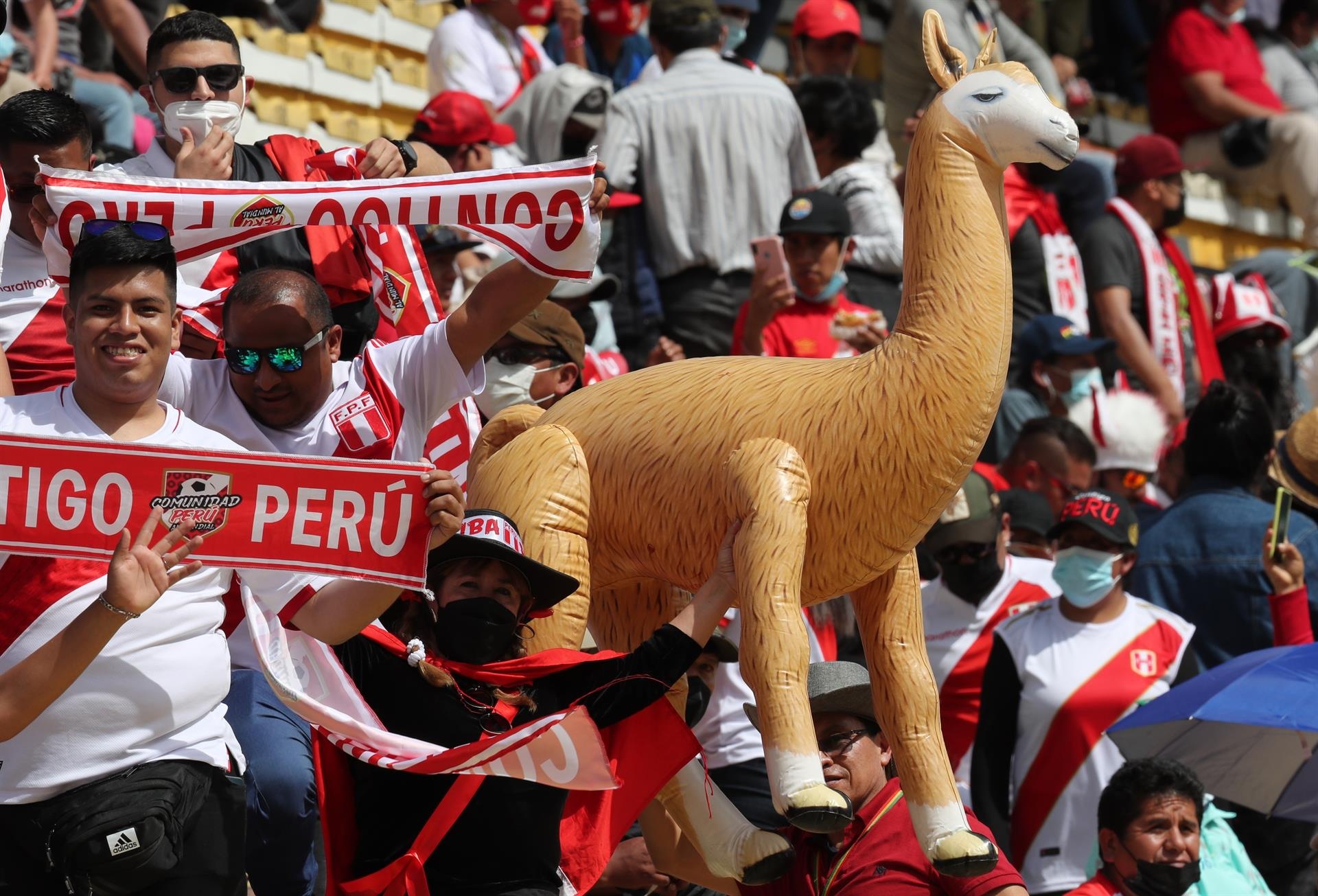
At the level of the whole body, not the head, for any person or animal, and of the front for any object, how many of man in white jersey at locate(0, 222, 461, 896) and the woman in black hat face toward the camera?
2

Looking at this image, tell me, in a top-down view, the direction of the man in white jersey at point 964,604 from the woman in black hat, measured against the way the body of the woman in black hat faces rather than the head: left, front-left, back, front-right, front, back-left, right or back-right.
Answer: back-left

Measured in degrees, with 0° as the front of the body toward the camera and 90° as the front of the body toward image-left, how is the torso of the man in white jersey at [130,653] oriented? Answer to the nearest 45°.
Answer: approximately 0°

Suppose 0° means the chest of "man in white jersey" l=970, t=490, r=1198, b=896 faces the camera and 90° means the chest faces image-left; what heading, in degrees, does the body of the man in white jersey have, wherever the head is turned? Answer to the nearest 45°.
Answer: approximately 0°

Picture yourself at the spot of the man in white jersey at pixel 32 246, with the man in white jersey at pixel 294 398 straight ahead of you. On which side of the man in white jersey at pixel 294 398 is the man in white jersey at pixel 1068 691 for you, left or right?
left

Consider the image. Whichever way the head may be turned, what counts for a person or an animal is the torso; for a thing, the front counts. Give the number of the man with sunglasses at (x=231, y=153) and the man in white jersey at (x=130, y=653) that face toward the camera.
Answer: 2
